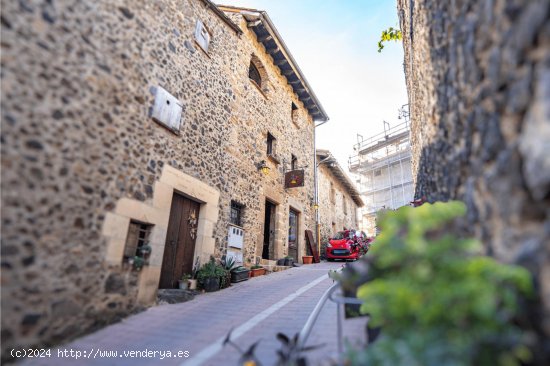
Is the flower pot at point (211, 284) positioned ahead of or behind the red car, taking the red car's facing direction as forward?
ahead

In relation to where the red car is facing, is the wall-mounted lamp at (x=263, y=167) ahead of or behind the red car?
ahead

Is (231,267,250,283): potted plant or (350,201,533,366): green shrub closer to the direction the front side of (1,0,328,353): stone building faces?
the green shrub

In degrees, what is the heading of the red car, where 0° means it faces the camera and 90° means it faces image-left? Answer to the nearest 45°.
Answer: approximately 45°

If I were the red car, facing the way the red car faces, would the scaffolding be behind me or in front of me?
behind

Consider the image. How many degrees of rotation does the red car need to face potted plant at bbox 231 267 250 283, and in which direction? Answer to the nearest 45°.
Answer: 0° — it already faces it

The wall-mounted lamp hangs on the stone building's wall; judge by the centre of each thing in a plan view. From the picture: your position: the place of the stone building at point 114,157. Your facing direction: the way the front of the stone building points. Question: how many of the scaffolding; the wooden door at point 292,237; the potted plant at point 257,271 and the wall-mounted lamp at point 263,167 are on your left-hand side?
4

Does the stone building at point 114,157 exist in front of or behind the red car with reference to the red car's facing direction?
in front

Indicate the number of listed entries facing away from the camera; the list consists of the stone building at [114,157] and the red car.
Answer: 0

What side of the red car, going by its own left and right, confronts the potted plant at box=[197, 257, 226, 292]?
front

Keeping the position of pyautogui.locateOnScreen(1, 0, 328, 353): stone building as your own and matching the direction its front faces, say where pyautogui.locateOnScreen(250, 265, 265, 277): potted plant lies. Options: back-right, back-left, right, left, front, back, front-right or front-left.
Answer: left

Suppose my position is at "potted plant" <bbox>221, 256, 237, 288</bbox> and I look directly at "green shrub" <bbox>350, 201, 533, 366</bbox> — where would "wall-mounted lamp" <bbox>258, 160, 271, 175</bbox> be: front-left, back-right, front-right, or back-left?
back-left

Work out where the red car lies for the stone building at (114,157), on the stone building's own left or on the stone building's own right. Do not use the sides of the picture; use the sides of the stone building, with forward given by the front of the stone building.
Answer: on the stone building's own left

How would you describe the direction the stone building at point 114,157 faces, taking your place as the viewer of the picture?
facing the viewer and to the right of the viewer
